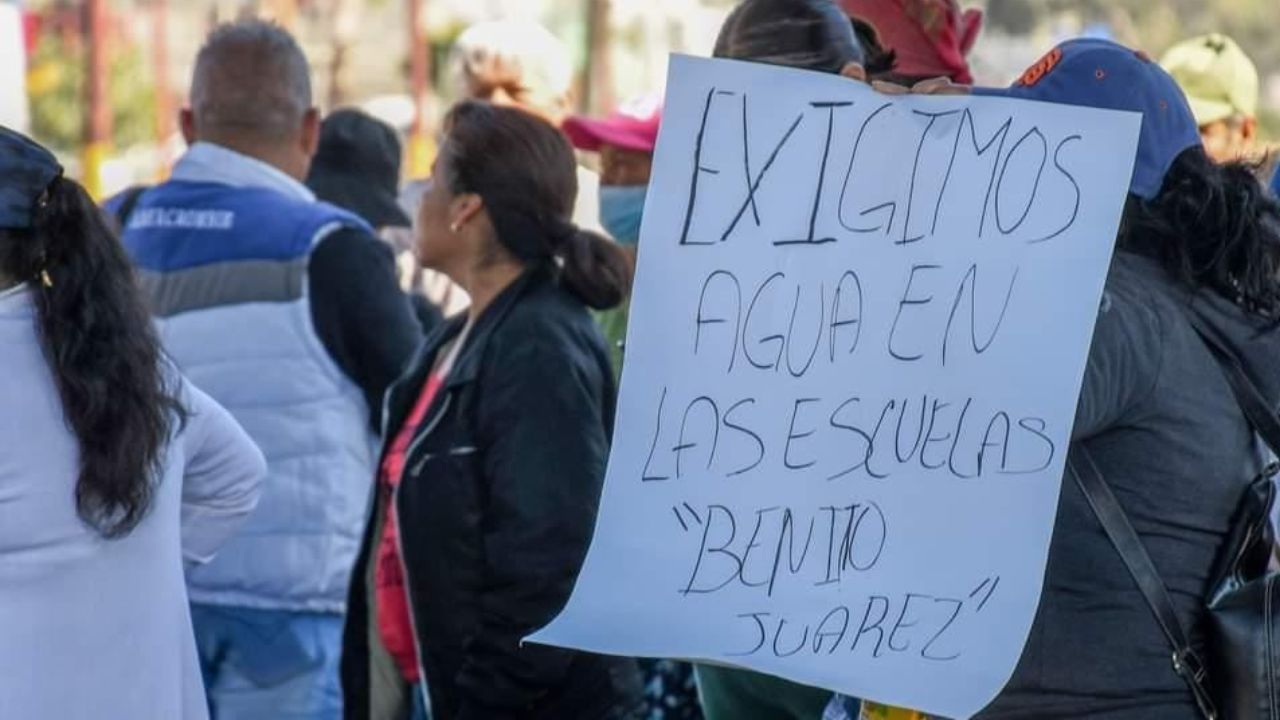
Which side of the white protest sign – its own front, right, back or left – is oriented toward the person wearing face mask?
back

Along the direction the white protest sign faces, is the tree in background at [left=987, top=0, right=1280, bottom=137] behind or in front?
behind

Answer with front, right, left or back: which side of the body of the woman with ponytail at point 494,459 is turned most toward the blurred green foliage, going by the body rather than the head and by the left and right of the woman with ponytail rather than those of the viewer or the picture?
right

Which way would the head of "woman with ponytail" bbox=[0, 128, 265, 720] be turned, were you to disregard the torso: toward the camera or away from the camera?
away from the camera

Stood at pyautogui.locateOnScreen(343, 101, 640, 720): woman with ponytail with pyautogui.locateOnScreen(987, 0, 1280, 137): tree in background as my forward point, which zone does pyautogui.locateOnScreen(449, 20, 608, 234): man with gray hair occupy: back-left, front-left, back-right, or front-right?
front-left

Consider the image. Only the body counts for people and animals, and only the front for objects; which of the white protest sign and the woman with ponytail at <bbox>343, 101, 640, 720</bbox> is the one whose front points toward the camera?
the white protest sign

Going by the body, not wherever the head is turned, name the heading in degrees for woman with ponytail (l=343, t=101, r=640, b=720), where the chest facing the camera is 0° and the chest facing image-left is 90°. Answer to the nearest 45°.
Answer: approximately 90°

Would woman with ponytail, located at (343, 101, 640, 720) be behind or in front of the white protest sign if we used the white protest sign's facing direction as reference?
behind

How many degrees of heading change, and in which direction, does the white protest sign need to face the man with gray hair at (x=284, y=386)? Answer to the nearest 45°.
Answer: approximately 135° to its right

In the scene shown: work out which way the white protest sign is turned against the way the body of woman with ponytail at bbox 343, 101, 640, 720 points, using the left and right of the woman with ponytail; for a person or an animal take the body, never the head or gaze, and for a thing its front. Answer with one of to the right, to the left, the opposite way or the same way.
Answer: to the left

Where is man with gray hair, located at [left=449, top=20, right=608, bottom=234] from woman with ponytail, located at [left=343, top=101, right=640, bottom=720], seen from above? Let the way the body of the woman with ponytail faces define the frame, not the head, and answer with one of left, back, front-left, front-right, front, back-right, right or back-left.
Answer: right

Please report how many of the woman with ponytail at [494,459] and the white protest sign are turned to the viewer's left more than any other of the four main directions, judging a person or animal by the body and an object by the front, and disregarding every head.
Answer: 1

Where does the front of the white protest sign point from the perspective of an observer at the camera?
facing the viewer
